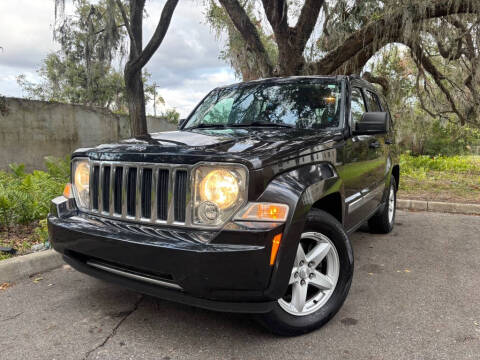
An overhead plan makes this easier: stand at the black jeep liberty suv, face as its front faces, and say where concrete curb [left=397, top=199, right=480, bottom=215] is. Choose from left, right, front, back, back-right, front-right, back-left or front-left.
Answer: back

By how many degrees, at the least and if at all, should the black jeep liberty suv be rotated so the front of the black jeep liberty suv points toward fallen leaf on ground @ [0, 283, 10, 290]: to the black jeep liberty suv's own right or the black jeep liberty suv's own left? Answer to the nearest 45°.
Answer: approximately 90° to the black jeep liberty suv's own right

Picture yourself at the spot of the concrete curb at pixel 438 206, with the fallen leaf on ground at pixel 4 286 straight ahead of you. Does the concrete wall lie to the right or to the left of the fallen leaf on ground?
right

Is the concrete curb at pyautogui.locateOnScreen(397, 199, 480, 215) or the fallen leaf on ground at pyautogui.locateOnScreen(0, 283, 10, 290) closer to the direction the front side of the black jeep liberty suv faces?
the fallen leaf on ground

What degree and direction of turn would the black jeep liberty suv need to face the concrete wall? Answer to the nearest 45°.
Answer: approximately 90° to its right

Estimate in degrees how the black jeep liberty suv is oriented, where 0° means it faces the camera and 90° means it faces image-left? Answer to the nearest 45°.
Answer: approximately 45°

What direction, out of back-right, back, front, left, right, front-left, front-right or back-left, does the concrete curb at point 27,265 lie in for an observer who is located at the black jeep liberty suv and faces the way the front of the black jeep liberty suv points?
right

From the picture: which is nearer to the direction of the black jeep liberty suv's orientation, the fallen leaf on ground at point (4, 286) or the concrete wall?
the fallen leaf on ground
